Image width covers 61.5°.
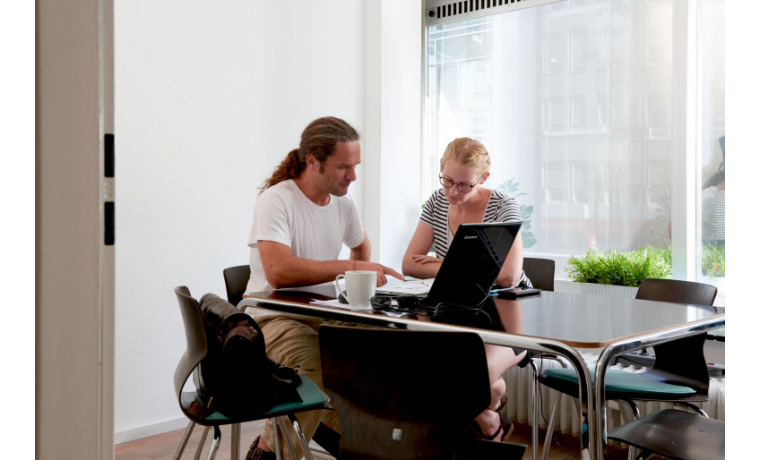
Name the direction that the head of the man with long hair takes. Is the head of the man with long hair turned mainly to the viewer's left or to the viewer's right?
to the viewer's right

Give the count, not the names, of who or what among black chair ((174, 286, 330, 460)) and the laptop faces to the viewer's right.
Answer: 1

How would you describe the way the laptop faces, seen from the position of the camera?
facing away from the viewer and to the left of the viewer

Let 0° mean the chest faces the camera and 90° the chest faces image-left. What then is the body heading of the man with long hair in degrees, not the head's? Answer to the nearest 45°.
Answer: approximately 315°

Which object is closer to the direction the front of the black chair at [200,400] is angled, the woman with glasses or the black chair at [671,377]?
the black chair

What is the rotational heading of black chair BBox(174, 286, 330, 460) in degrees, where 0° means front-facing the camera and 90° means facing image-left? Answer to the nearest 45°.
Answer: approximately 270°

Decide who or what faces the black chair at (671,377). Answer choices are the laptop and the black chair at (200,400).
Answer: the black chair at (200,400)

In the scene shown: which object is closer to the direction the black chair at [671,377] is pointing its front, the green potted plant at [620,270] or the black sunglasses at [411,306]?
the black sunglasses
